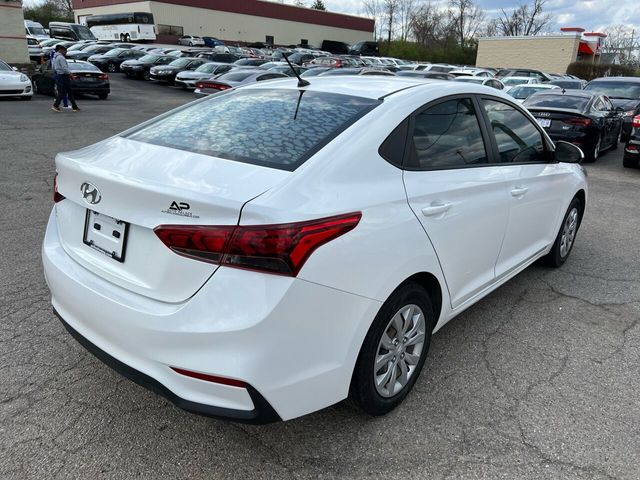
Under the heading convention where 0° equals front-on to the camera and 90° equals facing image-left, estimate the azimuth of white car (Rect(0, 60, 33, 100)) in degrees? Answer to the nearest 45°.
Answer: approximately 315°

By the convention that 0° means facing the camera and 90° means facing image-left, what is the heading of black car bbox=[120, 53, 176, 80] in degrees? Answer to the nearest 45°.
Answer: approximately 45°

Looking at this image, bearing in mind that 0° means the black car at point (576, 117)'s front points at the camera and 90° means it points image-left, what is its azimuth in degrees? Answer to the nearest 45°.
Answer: approximately 225°

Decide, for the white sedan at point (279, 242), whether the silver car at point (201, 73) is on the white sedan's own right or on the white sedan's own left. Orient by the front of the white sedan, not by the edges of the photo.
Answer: on the white sedan's own left

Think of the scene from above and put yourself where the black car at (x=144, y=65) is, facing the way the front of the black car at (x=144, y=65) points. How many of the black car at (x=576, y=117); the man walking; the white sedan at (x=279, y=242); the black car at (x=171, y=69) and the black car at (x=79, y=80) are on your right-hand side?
0

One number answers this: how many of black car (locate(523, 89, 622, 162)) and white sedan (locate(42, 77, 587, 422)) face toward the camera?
0

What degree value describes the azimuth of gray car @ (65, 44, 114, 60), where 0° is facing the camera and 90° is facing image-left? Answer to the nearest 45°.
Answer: approximately 45°

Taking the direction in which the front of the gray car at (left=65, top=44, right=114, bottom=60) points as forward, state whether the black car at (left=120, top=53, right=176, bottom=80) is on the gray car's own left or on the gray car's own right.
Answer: on the gray car's own left

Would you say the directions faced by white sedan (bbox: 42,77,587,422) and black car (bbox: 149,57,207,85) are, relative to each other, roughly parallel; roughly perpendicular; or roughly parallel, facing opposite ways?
roughly parallel, facing opposite ways

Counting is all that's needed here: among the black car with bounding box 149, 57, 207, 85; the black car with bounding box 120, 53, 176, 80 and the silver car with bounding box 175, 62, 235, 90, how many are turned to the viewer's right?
0

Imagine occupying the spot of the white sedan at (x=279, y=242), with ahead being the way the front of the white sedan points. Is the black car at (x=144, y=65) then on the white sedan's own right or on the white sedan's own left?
on the white sedan's own left

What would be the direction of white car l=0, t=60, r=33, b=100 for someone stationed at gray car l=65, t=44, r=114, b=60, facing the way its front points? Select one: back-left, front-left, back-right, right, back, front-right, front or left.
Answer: front-left

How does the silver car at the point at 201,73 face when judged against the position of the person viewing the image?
facing the viewer and to the left of the viewer

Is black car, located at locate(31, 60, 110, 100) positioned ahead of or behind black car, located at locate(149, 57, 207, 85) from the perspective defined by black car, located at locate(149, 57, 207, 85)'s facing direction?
ahead

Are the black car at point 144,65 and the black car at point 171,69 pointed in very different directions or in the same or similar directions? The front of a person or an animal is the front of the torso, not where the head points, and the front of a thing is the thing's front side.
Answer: same or similar directions
